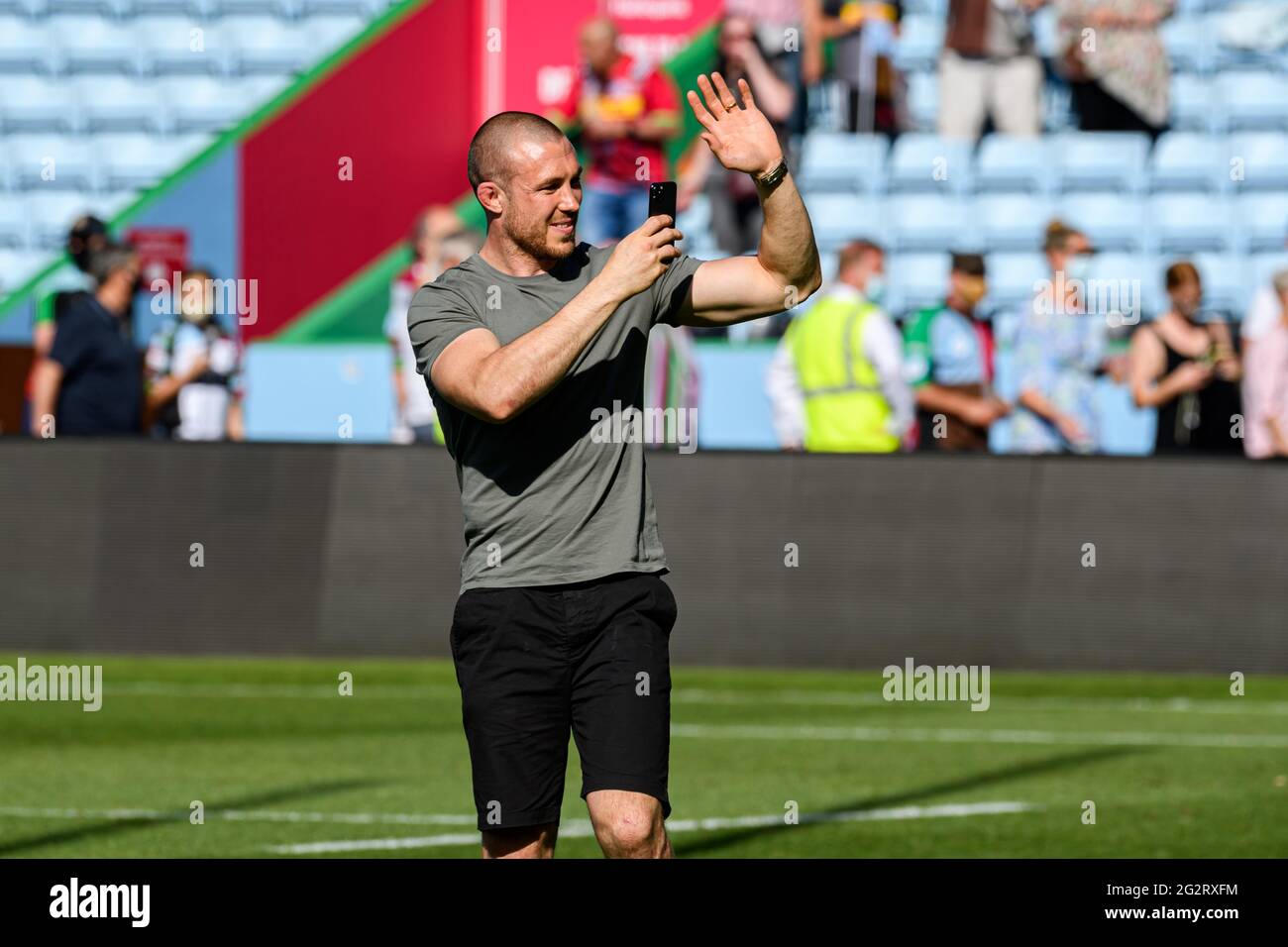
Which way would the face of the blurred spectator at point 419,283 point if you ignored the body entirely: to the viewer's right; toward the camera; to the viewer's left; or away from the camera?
toward the camera

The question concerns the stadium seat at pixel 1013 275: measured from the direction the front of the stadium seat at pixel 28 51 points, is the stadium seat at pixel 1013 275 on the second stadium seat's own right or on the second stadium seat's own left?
on the second stadium seat's own left

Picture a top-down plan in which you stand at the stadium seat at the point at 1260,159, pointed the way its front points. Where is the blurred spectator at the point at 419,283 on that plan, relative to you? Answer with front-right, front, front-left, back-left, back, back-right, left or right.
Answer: front-right

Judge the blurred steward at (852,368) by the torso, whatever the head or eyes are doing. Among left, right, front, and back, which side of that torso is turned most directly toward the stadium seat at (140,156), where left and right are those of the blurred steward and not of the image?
left

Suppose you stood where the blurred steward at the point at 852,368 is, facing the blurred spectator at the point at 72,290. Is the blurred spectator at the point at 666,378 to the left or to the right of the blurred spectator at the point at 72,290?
left

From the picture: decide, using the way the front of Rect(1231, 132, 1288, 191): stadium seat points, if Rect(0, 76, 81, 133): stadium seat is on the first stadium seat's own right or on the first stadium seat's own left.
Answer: on the first stadium seat's own right

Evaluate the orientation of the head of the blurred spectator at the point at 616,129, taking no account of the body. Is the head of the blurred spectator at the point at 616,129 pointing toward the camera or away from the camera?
toward the camera

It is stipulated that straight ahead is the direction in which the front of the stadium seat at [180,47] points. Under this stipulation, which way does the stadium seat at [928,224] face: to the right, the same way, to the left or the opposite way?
the same way

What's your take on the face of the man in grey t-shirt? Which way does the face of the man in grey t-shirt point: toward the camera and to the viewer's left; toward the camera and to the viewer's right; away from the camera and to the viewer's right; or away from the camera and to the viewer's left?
toward the camera and to the viewer's right

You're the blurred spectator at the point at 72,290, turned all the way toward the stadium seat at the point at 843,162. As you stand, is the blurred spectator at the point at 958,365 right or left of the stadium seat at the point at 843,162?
right

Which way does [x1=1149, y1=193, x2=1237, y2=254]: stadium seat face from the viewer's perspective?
toward the camera

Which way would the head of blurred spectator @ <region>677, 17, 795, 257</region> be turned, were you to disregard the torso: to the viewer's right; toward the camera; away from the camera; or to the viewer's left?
toward the camera

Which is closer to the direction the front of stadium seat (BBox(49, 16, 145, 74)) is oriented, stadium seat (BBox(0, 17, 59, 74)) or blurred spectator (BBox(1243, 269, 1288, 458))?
the blurred spectator

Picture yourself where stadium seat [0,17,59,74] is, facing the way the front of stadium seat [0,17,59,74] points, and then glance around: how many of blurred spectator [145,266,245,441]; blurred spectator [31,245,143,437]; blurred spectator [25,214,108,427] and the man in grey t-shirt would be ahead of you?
4

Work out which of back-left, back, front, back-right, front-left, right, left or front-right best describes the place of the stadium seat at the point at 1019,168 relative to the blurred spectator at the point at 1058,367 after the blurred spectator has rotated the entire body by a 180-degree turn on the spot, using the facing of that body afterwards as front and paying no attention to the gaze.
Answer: front-right

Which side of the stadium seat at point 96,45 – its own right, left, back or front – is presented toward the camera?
front

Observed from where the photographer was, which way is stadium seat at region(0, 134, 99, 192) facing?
facing the viewer
